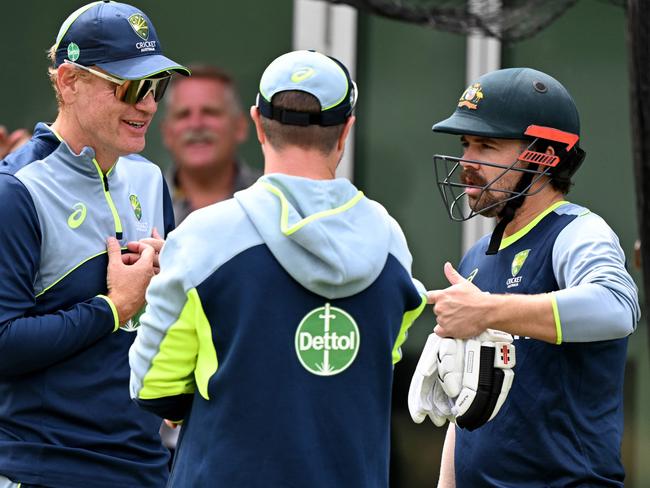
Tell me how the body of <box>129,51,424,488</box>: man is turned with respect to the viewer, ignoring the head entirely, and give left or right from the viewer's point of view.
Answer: facing away from the viewer

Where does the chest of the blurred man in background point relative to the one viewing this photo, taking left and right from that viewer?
facing the viewer

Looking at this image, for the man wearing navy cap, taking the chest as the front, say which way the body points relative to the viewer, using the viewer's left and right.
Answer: facing the viewer and to the right of the viewer

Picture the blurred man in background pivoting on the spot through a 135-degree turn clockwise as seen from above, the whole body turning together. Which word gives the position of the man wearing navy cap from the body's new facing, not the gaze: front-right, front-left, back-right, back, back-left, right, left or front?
back-left

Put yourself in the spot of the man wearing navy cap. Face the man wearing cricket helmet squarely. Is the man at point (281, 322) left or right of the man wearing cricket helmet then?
right

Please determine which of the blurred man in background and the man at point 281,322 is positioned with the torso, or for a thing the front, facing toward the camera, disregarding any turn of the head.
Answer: the blurred man in background

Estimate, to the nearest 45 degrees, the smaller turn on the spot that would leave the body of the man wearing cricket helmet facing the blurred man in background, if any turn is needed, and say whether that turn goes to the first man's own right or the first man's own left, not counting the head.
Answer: approximately 90° to the first man's own right

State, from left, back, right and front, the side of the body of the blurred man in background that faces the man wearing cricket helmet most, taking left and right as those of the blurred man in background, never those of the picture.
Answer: front

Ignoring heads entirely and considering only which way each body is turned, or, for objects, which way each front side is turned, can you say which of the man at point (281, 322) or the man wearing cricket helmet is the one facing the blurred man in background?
the man

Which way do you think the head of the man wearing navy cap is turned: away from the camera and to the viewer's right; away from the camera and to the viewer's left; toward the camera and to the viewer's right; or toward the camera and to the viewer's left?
toward the camera and to the viewer's right

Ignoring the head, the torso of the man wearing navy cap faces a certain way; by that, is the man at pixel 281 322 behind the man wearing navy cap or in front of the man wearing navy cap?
in front

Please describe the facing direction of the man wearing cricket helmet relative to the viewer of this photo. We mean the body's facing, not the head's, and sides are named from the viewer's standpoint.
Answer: facing the viewer and to the left of the viewer

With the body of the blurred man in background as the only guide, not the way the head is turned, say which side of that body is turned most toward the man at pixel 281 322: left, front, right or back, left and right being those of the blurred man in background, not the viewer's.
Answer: front

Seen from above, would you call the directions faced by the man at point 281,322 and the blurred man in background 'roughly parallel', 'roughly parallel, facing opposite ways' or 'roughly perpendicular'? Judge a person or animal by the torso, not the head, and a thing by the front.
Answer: roughly parallel, facing opposite ways

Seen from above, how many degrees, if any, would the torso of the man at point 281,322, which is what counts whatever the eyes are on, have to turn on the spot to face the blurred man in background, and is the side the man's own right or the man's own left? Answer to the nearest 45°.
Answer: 0° — they already face them

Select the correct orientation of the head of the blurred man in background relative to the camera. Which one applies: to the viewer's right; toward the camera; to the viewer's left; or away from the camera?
toward the camera

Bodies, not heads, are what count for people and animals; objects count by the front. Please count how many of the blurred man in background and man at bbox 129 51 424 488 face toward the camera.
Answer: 1
